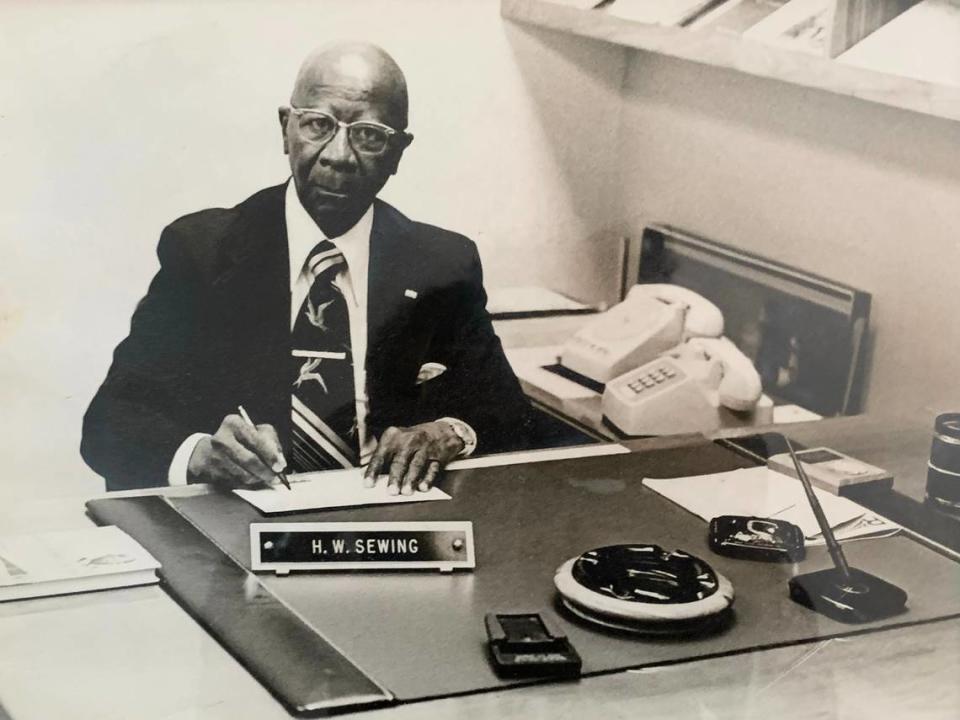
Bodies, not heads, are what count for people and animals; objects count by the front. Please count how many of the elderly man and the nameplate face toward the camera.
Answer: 2

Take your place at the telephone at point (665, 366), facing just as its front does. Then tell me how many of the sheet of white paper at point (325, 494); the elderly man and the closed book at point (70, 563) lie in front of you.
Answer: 3

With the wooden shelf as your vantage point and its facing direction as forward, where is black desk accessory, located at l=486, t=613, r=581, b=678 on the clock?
The black desk accessory is roughly at 11 o'clock from the wooden shelf.

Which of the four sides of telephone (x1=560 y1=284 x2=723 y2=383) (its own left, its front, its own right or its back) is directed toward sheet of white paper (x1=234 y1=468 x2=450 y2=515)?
front

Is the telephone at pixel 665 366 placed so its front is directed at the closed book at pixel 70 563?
yes

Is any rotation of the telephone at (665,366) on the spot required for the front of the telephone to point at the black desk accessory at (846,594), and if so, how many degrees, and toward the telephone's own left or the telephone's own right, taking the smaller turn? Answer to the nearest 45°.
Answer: approximately 45° to the telephone's own left
